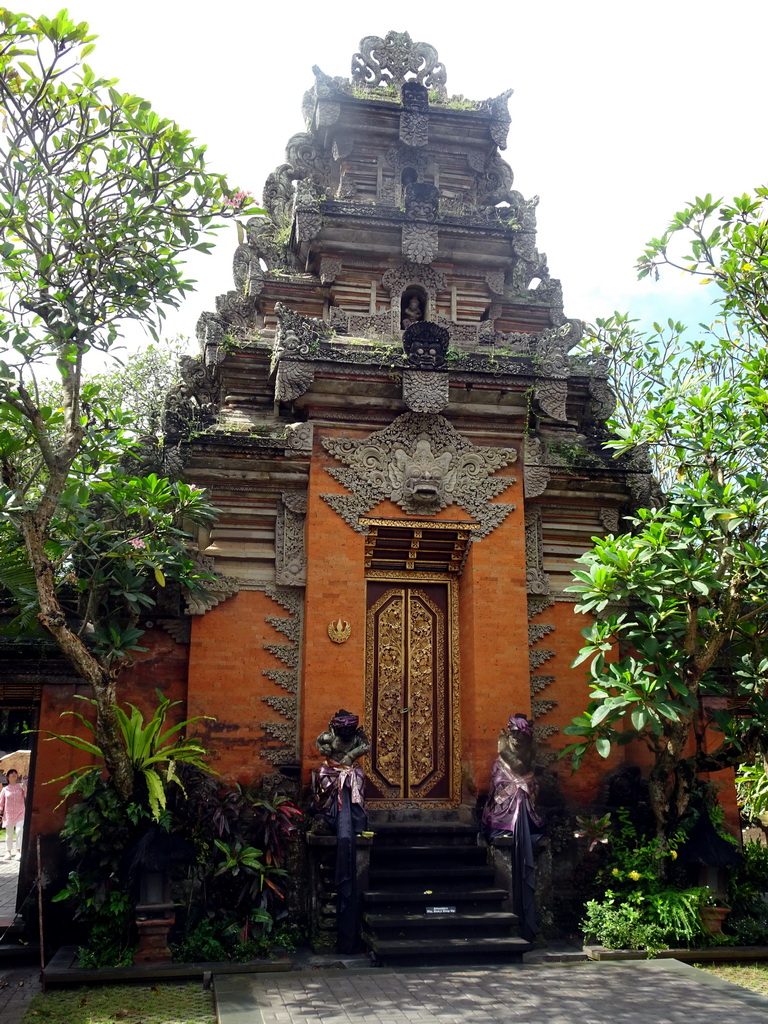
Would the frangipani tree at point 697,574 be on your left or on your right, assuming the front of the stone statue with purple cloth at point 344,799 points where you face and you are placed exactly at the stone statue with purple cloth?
on your left

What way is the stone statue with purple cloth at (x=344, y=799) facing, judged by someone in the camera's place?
facing the viewer

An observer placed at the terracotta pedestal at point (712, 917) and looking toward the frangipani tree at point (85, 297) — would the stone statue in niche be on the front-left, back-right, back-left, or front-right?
front-right

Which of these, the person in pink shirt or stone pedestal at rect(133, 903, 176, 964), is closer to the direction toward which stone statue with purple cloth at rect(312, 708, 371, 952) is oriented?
the stone pedestal

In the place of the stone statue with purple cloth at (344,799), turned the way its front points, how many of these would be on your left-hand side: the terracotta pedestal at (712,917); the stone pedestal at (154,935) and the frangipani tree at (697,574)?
2

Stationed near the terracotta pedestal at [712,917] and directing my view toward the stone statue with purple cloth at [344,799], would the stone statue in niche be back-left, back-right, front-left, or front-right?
front-right

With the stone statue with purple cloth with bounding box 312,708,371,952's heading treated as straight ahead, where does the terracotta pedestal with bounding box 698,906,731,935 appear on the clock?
The terracotta pedestal is roughly at 9 o'clock from the stone statue with purple cloth.

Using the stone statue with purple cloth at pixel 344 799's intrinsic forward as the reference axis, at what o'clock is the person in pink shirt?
The person in pink shirt is roughly at 5 o'clock from the stone statue with purple cloth.
